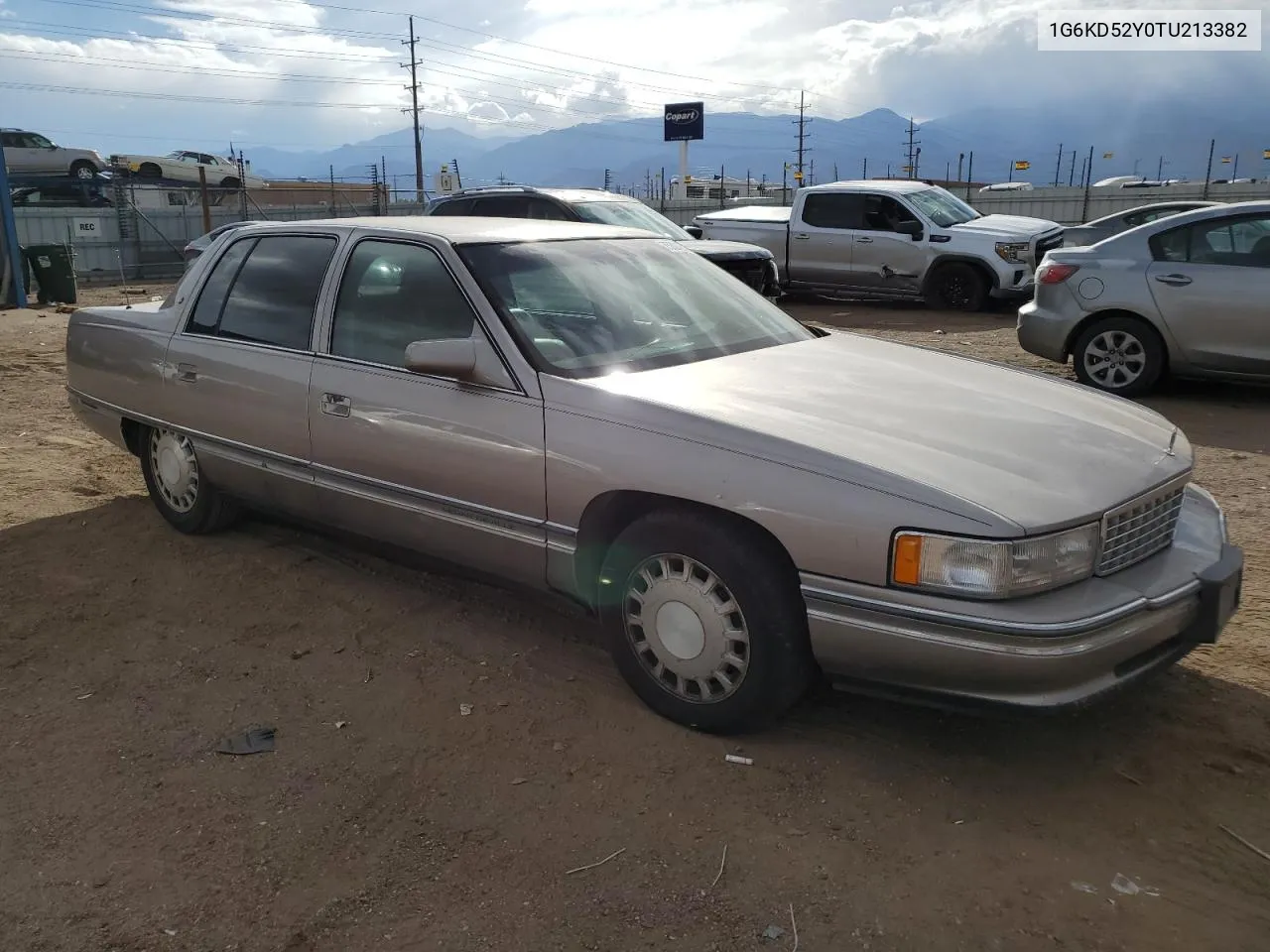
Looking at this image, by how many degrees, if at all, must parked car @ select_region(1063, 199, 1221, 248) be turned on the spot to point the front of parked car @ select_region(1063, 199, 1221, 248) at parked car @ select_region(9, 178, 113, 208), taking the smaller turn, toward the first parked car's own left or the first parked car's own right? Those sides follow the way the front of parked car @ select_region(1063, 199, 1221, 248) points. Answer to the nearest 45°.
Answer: approximately 180°

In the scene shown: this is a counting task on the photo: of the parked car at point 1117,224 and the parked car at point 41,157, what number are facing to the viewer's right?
2

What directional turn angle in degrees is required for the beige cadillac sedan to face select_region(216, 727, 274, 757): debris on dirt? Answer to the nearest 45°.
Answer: approximately 135° to its right

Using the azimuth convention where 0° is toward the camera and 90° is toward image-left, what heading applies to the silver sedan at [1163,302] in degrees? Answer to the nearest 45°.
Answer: approximately 270°

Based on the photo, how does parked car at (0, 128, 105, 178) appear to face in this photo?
to the viewer's right

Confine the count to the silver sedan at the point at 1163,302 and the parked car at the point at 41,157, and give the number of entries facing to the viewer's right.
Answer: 2

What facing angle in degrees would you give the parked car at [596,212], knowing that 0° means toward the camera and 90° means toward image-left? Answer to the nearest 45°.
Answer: approximately 315°

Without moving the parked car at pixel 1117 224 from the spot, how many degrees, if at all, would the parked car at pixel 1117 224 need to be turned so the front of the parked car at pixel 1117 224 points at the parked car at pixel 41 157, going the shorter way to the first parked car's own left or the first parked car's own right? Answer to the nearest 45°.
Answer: approximately 180°

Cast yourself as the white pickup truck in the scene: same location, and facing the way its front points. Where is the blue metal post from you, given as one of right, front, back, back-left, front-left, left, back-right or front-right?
back-right

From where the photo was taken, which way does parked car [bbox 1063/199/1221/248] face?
to the viewer's right

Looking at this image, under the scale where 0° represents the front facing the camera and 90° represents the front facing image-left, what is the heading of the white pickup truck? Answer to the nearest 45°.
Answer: approximately 315°

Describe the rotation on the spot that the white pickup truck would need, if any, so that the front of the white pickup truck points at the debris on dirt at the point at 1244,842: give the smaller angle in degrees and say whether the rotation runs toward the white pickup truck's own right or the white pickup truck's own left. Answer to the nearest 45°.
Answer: approximately 45° to the white pickup truck's own right

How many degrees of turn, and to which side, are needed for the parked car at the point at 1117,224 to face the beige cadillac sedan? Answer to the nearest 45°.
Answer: approximately 90° to its right

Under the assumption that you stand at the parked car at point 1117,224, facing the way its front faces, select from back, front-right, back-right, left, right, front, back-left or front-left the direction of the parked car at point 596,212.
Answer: back-right
